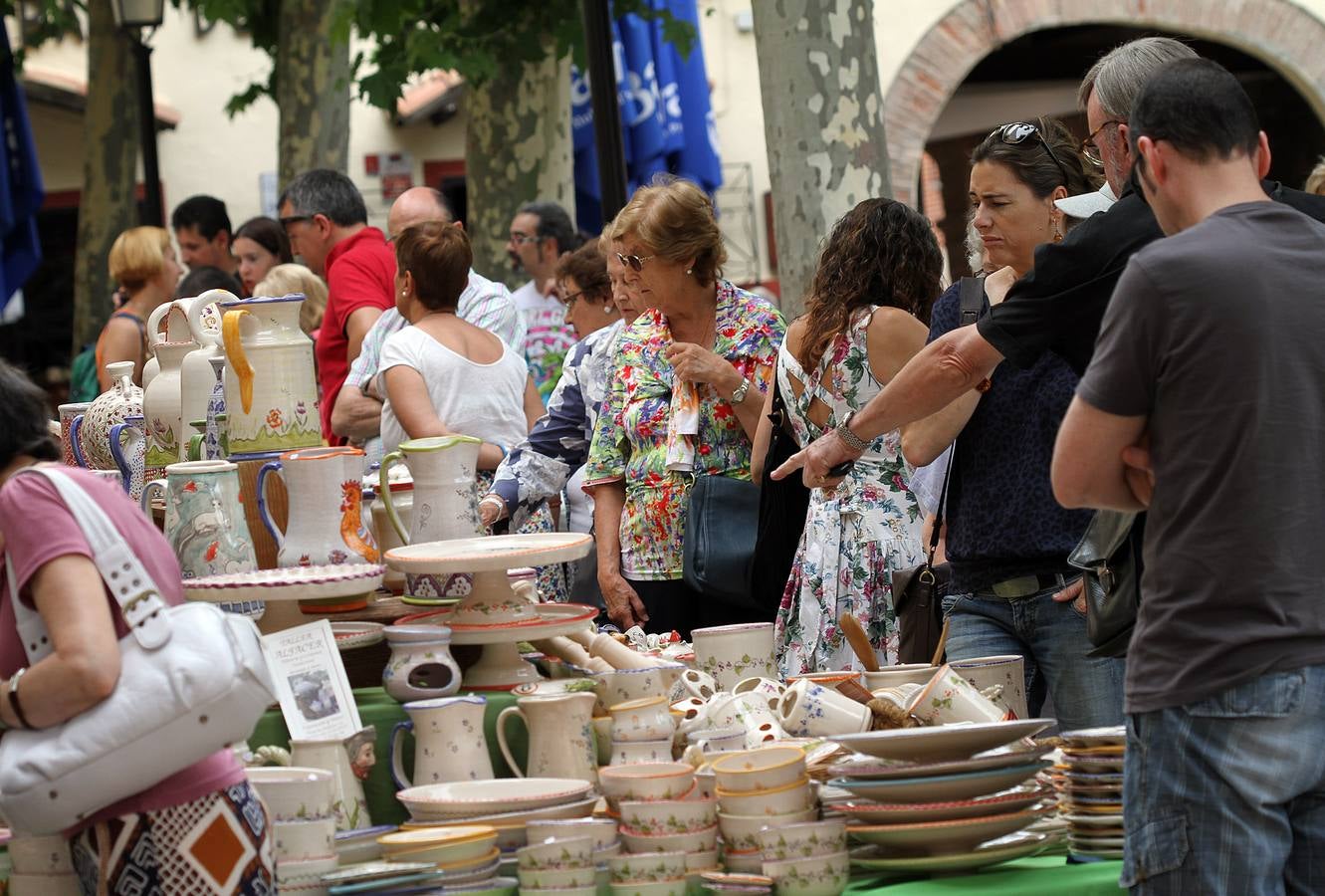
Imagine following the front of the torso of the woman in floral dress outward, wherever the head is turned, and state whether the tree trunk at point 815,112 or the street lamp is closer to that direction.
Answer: the tree trunk

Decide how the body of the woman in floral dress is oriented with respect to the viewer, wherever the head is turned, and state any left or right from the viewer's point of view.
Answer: facing away from the viewer and to the right of the viewer

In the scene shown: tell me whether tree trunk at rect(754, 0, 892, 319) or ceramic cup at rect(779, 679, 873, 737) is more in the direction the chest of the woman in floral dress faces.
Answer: the tree trunk

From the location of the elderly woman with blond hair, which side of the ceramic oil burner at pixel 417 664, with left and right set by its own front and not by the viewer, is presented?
back

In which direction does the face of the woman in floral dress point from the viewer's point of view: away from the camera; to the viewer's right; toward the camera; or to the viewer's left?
away from the camera
